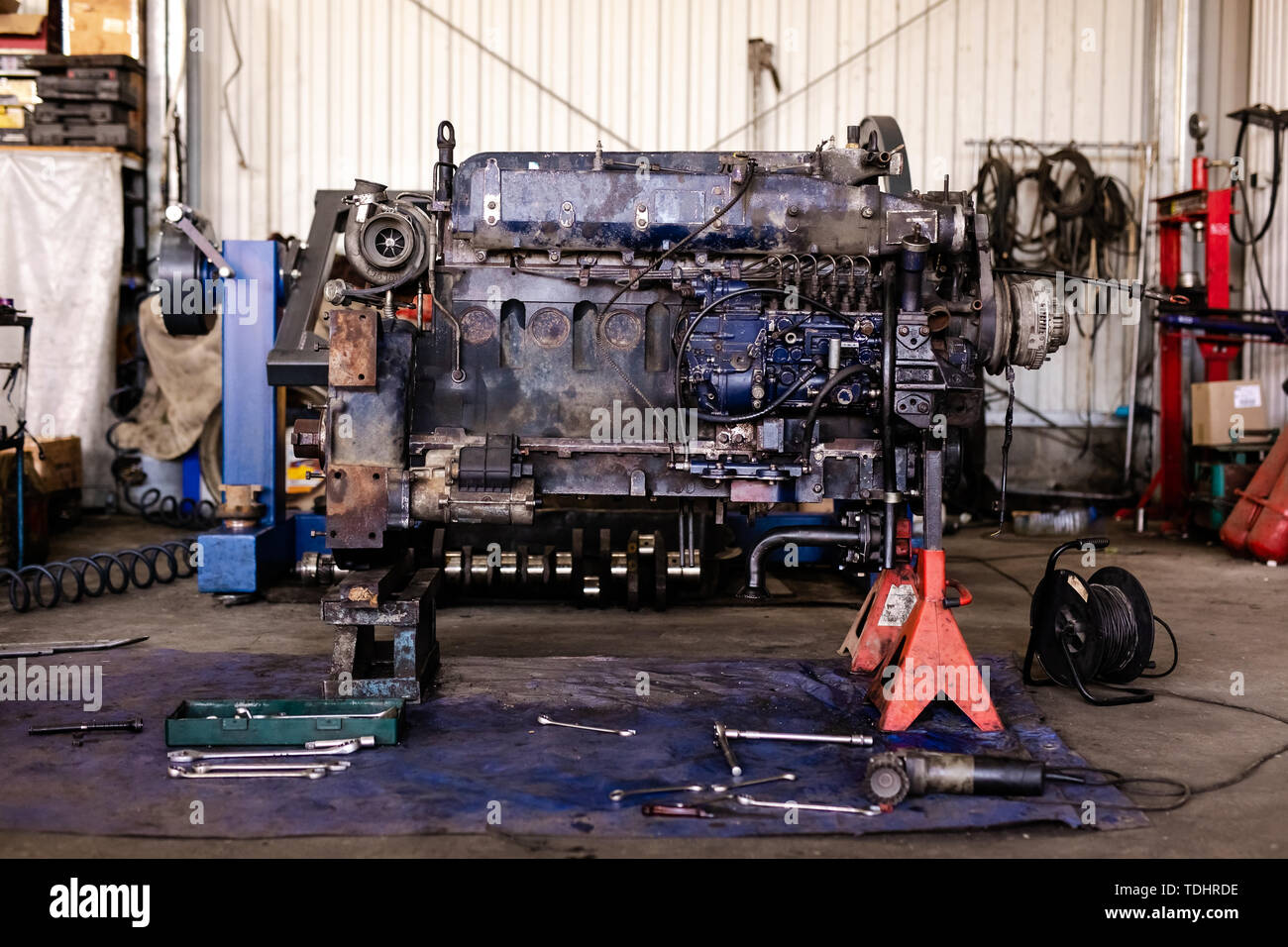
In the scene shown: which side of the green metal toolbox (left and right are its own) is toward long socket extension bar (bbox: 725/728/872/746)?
left

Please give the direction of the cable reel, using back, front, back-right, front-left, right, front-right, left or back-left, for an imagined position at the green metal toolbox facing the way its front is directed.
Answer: left

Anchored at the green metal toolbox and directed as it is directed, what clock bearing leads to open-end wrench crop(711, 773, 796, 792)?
The open-end wrench is roughly at 10 o'clock from the green metal toolbox.

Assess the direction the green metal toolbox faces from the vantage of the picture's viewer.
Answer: facing the viewer

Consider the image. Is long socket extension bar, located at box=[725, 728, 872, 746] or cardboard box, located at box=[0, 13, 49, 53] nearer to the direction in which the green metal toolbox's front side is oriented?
the long socket extension bar

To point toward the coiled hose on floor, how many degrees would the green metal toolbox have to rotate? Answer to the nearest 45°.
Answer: approximately 180°

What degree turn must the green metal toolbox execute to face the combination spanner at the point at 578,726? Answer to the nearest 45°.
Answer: approximately 90° to its left

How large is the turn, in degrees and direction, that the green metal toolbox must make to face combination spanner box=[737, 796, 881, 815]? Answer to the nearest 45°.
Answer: approximately 45° to its left

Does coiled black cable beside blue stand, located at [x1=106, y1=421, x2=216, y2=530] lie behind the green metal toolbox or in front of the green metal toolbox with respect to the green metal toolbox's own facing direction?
behind

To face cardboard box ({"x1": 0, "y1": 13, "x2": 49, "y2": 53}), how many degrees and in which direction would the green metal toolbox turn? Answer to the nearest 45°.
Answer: approximately 180°

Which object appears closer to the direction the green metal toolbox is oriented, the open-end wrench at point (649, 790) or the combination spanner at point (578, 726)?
the open-end wrench

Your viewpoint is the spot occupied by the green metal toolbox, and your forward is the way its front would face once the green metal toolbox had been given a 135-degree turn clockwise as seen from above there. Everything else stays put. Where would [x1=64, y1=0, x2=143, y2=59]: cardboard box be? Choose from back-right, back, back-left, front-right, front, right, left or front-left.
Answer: front-right

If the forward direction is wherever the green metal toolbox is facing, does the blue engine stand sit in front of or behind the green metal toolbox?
behind
